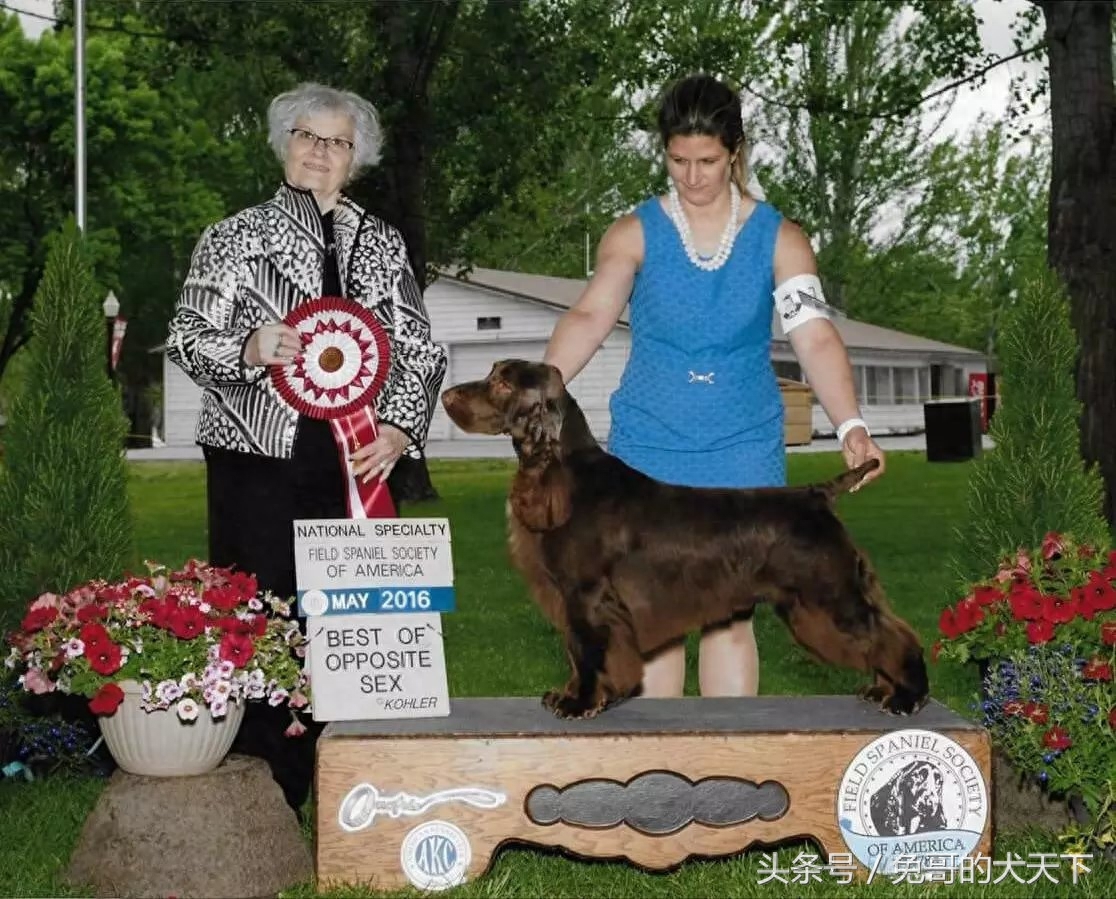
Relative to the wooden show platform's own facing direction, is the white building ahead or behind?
behind

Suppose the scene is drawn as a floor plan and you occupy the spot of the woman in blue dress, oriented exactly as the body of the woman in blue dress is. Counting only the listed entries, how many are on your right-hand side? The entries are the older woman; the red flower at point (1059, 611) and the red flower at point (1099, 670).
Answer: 1

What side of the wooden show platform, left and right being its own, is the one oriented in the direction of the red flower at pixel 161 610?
right

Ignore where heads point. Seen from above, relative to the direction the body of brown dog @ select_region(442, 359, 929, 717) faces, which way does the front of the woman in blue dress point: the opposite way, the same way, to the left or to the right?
to the left

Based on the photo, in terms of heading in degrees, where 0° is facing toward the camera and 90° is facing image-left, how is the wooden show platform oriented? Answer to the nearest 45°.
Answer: approximately 0°

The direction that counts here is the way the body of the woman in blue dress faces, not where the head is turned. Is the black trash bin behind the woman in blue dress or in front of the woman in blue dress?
behind

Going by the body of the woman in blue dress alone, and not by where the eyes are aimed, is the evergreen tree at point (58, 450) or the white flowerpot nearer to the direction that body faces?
the white flowerpot

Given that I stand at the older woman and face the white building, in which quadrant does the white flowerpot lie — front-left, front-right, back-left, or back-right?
back-left

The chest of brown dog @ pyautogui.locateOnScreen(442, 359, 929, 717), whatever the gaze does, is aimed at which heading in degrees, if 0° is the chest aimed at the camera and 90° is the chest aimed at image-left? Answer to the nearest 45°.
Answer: approximately 90°

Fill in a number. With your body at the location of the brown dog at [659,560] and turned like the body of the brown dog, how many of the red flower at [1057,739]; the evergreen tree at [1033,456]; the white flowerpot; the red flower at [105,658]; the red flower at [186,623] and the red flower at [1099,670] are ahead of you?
3

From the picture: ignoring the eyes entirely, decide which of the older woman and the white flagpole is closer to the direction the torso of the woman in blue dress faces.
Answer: the older woman

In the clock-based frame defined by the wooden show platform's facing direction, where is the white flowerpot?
The white flowerpot is roughly at 3 o'clock from the wooden show platform.
